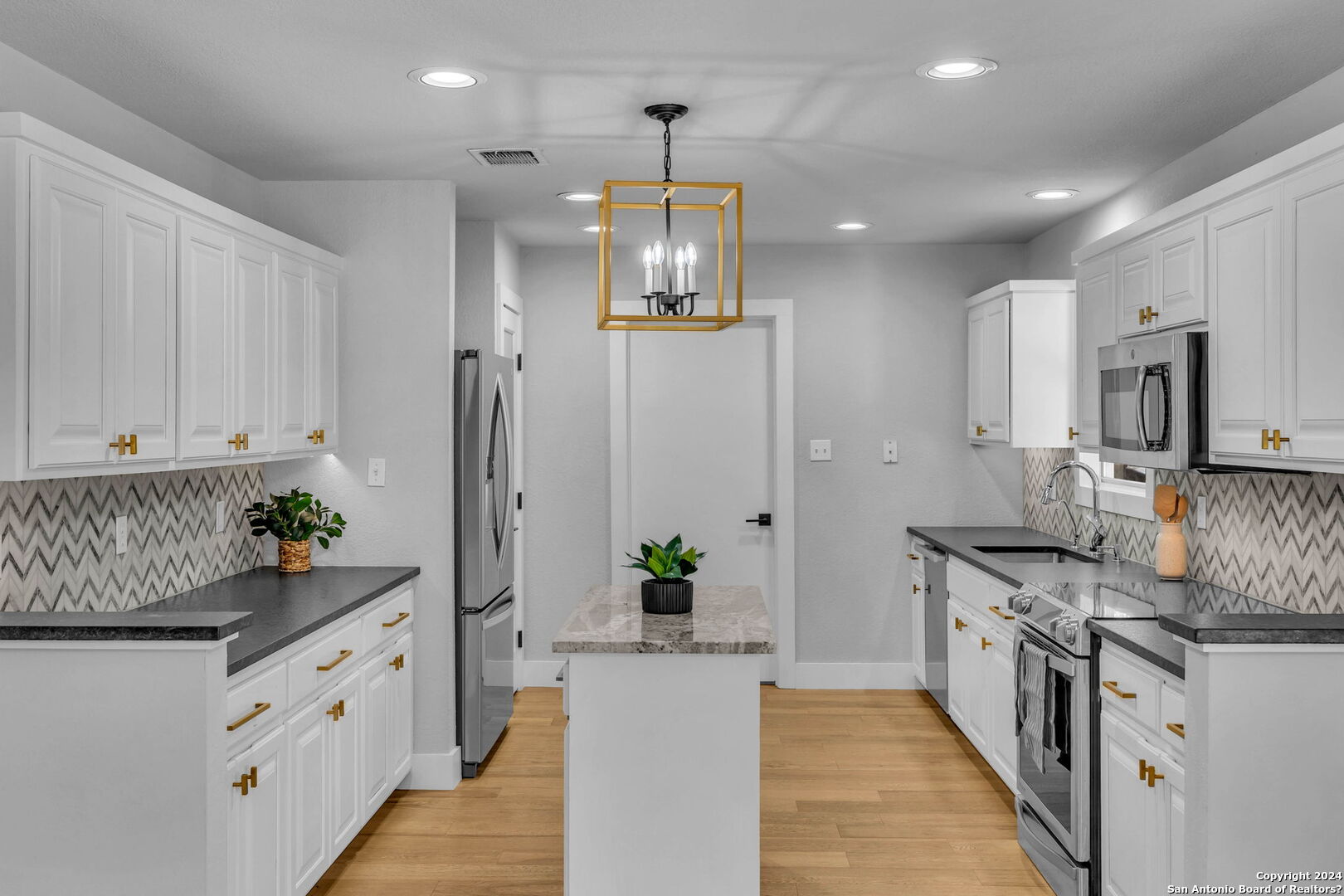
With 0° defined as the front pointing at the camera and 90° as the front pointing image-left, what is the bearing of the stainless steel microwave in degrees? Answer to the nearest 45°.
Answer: approximately 45°

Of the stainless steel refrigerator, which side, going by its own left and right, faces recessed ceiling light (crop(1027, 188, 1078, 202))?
front

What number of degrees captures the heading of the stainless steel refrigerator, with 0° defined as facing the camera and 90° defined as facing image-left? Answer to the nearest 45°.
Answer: approximately 270°

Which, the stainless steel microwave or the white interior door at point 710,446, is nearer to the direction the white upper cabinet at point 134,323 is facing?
the stainless steel microwave

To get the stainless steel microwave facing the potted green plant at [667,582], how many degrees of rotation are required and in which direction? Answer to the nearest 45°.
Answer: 0° — it already faces it

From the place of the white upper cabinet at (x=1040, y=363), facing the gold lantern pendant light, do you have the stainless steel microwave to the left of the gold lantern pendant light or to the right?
left

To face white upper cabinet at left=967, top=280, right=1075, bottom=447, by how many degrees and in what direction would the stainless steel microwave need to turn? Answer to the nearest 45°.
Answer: approximately 135° to its right

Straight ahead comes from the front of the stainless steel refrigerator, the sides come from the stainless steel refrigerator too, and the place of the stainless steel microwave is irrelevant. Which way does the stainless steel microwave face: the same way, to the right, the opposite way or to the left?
the opposite way

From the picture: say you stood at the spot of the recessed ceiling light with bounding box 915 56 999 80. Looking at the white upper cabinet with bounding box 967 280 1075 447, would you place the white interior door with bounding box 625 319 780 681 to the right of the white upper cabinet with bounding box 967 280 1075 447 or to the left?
left

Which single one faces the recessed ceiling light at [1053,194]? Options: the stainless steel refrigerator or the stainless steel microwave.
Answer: the stainless steel refrigerator

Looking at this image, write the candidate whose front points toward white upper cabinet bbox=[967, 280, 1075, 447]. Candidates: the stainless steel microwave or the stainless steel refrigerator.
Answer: the stainless steel refrigerator

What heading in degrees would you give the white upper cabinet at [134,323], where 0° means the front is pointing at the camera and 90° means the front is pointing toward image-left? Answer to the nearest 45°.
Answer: approximately 315°

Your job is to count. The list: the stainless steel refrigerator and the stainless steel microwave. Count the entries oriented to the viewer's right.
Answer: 1

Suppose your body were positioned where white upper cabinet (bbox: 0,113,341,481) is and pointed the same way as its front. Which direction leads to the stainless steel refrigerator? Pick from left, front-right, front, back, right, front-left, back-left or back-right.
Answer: left
